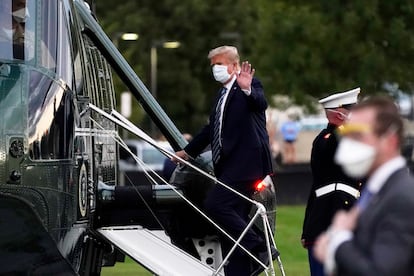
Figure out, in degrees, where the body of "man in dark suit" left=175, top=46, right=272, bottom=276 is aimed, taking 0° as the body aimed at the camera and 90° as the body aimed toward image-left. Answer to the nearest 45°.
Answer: approximately 45°

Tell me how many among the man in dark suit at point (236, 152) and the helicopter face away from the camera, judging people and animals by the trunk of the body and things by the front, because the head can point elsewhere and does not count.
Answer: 0

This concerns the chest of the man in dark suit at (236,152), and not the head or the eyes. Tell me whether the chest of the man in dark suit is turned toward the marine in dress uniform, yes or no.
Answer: no
